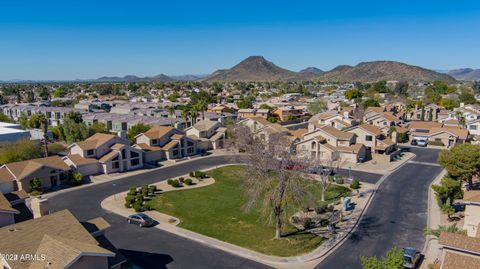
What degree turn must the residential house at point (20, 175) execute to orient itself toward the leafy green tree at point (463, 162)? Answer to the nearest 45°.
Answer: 0° — it already faces it

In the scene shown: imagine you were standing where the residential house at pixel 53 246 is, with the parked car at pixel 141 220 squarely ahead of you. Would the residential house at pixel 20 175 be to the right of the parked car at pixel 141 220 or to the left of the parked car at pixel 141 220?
left

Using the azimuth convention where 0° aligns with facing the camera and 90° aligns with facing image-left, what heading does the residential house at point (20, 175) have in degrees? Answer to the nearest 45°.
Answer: approximately 315°

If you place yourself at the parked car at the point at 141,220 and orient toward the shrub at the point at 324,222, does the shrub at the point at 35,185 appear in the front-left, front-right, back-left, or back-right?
back-left

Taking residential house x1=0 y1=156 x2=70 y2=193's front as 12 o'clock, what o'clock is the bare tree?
The bare tree is roughly at 12 o'clock from the residential house.
